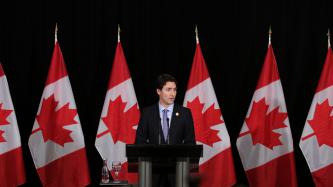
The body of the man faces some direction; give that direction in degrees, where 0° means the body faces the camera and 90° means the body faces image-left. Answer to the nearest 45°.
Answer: approximately 0°

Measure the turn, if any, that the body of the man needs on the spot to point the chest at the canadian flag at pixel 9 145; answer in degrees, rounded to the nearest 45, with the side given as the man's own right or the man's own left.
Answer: approximately 135° to the man's own right

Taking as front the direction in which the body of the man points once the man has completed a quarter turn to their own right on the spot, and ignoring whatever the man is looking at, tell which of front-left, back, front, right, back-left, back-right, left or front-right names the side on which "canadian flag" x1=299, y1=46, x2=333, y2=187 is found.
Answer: back-right

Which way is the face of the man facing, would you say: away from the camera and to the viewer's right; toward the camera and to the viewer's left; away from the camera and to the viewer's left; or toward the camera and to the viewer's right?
toward the camera and to the viewer's right

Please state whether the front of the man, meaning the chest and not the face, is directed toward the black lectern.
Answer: yes
